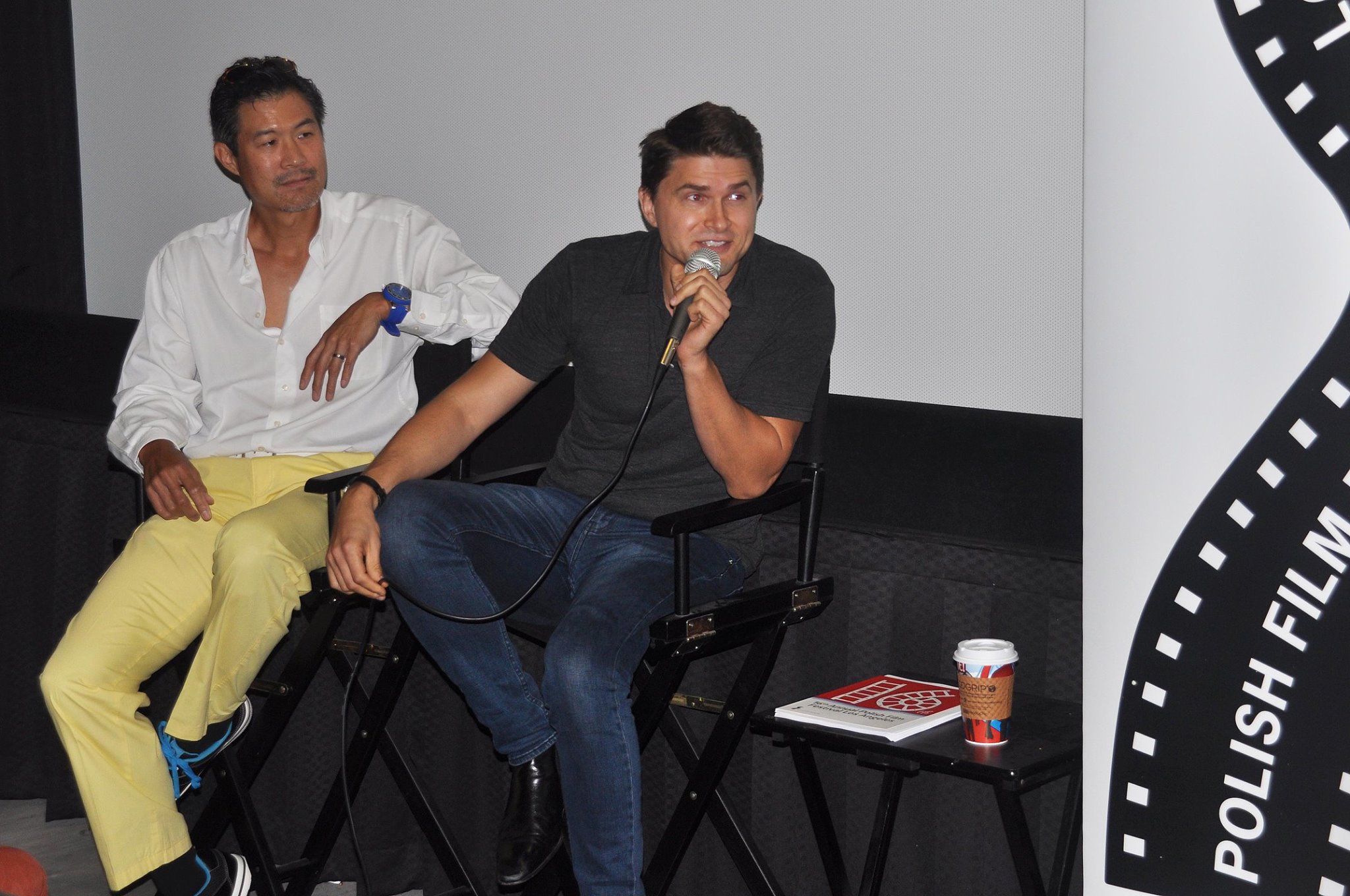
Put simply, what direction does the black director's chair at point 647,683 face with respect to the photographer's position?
facing the viewer and to the left of the viewer

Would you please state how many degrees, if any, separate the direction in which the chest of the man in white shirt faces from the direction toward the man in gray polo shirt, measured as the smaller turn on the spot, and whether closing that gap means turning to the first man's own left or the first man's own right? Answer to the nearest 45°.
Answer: approximately 45° to the first man's own left

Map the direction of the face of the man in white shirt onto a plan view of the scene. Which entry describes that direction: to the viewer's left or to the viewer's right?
to the viewer's right

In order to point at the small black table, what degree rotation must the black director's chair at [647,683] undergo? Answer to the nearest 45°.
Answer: approximately 90° to its left

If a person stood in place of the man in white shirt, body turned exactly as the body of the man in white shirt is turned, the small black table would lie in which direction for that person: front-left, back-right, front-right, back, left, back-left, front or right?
front-left

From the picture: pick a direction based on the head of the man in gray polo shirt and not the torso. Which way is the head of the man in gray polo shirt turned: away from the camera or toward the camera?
toward the camera

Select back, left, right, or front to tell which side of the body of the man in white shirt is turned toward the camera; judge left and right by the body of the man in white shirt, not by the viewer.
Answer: front

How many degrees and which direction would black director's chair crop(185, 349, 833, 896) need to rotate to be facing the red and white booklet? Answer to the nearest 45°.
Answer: approximately 90° to its left

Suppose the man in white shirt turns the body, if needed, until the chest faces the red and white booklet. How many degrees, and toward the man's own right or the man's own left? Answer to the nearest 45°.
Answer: approximately 45° to the man's own left
